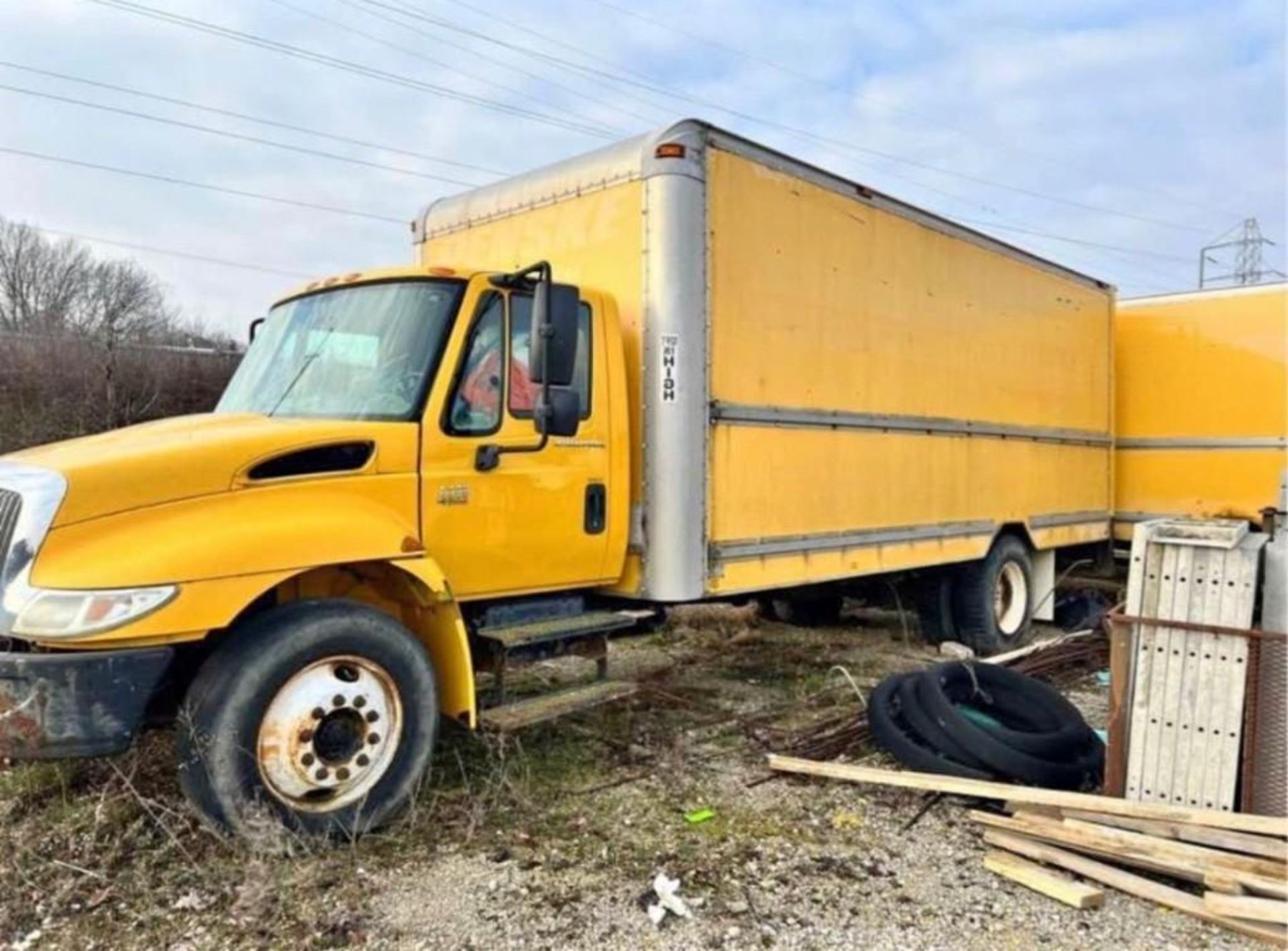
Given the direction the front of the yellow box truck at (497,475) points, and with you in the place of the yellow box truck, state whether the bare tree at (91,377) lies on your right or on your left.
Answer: on your right

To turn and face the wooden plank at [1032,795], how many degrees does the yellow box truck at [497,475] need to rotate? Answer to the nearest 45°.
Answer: approximately 135° to its left

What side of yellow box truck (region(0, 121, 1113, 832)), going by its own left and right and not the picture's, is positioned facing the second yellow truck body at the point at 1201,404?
back

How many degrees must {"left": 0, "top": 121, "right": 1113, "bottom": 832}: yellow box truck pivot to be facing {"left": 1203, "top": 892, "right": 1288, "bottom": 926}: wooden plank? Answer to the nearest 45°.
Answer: approximately 90° to its left

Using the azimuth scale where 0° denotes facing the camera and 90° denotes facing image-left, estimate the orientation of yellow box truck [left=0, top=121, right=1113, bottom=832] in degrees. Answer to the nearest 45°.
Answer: approximately 45°
